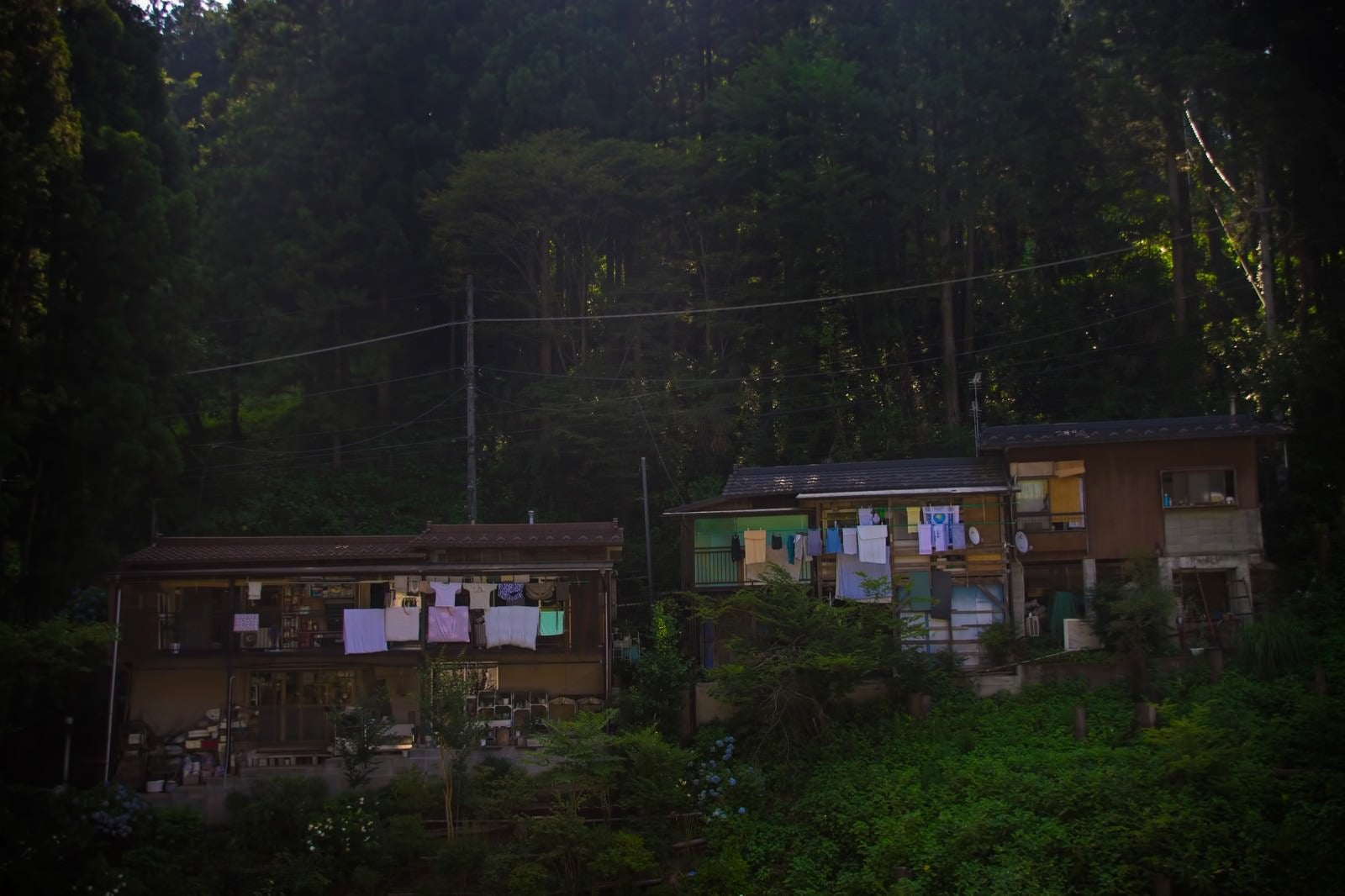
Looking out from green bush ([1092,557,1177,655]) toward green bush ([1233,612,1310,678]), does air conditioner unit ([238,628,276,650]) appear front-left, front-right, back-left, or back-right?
back-right

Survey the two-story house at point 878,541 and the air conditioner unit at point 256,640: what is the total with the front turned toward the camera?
2

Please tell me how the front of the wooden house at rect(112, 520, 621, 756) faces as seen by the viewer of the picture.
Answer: facing the viewer

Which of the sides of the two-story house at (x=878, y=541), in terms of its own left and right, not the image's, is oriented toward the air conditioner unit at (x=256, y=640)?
right

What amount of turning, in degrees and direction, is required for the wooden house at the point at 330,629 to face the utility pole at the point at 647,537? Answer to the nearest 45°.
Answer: approximately 135° to its left

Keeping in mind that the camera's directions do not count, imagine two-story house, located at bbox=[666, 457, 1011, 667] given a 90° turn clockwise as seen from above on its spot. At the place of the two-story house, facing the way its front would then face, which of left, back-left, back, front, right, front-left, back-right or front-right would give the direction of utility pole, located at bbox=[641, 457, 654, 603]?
front-right

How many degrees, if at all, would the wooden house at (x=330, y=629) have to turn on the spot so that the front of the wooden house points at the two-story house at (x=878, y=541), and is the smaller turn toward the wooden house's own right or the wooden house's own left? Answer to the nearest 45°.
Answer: approximately 90° to the wooden house's own left

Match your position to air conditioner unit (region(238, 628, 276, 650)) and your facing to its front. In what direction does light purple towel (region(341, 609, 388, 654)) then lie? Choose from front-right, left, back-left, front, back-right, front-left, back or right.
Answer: front-left

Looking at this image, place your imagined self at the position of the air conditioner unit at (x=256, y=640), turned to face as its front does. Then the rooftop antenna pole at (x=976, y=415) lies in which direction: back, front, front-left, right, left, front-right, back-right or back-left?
left

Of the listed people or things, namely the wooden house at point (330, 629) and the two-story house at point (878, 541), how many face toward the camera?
2

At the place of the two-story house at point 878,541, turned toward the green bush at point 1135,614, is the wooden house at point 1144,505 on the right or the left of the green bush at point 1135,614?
left

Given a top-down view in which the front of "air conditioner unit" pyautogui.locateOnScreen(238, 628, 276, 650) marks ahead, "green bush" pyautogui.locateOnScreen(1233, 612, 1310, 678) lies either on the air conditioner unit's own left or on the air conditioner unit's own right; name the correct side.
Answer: on the air conditioner unit's own left

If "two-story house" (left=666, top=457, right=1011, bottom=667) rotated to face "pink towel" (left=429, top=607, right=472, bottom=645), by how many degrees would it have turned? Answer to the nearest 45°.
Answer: approximately 90° to its right
